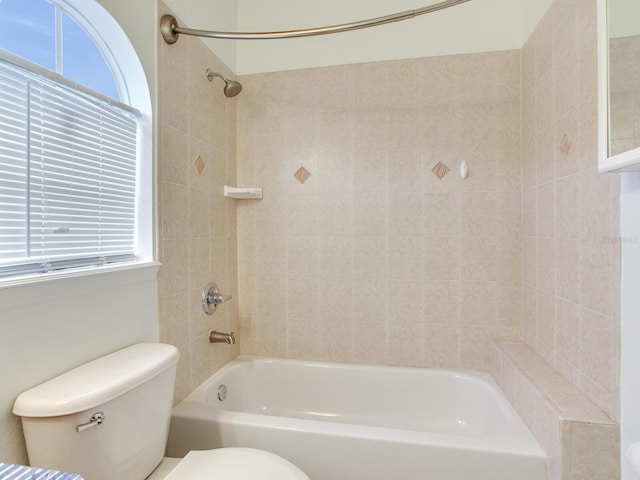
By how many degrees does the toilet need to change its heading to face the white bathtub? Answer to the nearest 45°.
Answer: approximately 45° to its left

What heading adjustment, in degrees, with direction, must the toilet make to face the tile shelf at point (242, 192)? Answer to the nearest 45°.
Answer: approximately 90° to its left

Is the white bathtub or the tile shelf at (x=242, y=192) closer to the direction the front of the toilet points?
the white bathtub

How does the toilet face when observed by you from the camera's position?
facing the viewer and to the right of the viewer
